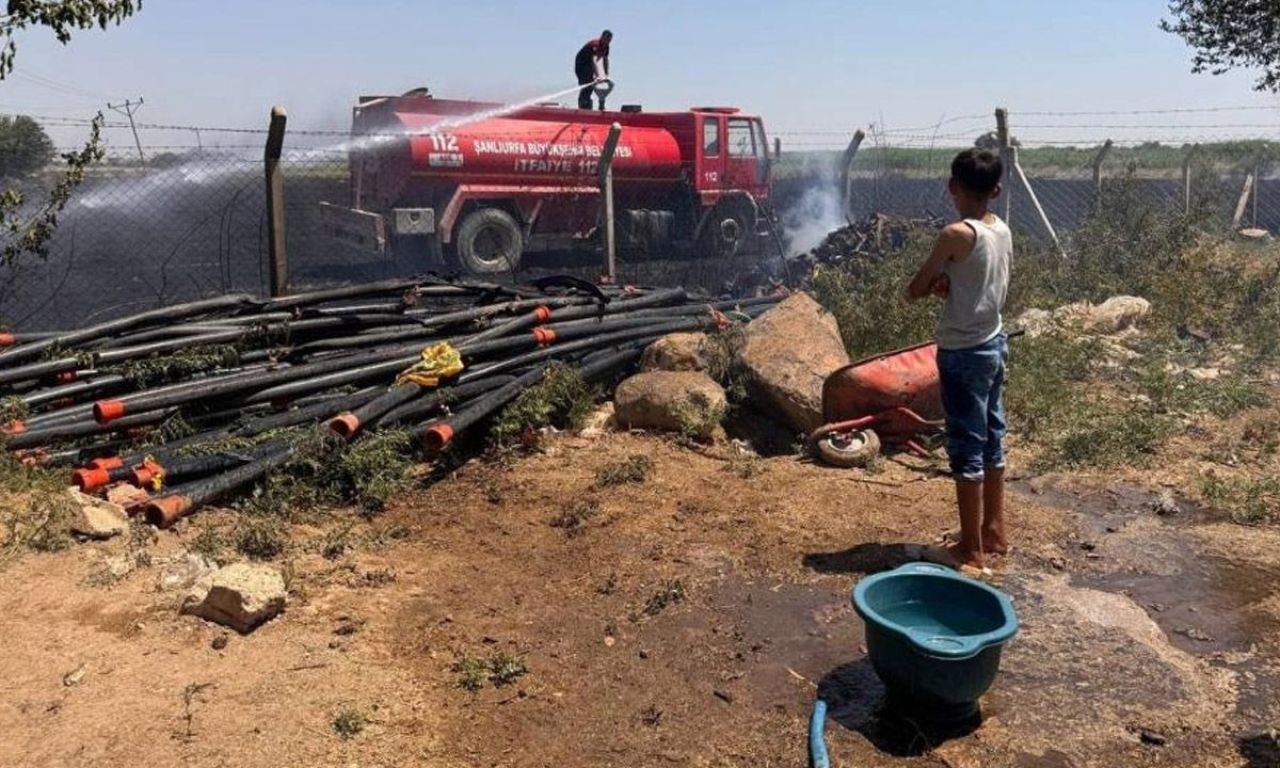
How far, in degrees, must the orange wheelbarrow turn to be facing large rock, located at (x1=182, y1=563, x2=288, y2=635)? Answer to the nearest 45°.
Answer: approximately 45° to its left

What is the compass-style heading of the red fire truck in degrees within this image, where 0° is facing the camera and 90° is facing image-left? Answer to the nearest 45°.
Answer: approximately 225°

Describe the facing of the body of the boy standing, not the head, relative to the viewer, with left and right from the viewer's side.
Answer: facing away from the viewer and to the left of the viewer

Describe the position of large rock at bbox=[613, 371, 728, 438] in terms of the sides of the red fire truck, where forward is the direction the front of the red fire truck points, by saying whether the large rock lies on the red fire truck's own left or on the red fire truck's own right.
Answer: on the red fire truck's own right

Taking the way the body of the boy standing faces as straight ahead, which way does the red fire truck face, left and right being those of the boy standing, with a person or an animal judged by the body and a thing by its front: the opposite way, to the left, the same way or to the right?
to the right

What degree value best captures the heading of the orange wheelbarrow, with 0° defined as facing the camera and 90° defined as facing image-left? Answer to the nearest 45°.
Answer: approximately 90°

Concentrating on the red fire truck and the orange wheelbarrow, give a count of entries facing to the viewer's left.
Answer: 1

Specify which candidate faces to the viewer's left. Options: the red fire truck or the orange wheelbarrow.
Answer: the orange wheelbarrow

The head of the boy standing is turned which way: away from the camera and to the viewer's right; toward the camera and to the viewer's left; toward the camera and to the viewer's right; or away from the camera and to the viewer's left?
away from the camera and to the viewer's left

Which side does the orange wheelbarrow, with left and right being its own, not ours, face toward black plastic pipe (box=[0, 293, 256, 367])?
front

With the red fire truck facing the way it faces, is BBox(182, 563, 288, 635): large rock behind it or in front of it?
behind

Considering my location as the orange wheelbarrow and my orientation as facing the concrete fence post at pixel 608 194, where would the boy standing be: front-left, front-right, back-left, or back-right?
back-left

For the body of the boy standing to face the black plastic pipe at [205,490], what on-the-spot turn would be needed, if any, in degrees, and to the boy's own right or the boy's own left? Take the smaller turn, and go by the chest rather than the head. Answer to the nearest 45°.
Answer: approximately 45° to the boy's own left

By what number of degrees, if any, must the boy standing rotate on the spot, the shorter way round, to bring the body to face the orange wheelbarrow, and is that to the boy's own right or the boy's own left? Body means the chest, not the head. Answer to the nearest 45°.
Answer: approximately 45° to the boy's own right

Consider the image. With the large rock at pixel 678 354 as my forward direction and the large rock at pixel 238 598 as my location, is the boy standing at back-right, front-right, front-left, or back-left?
front-right
